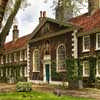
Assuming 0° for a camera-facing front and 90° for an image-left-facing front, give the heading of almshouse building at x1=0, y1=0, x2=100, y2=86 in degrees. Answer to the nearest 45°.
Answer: approximately 45°

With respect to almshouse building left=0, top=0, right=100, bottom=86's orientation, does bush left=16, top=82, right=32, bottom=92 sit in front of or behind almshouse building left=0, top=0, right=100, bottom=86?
in front
